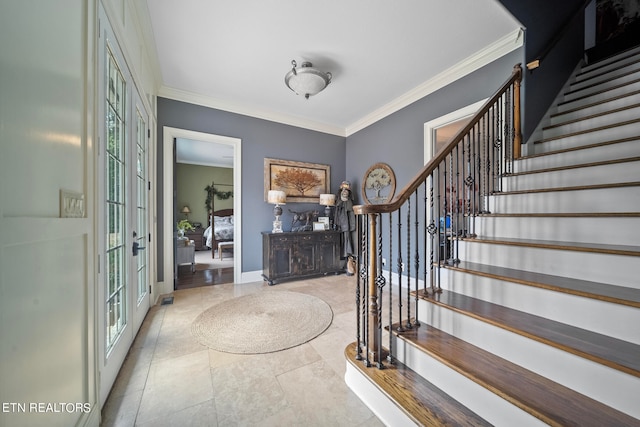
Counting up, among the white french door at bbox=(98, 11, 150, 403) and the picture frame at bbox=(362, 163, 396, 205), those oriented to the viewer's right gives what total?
1

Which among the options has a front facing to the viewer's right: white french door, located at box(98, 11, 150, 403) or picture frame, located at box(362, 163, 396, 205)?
the white french door

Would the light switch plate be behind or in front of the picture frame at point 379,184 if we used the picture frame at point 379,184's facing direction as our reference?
in front

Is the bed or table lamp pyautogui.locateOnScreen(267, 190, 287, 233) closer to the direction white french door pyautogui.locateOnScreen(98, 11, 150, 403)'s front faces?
the table lamp

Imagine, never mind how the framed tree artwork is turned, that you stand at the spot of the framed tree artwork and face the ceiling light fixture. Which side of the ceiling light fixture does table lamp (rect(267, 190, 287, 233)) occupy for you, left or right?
right

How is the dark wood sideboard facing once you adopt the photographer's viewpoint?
facing the viewer and to the right of the viewer

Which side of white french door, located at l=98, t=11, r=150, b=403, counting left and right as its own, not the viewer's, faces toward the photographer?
right

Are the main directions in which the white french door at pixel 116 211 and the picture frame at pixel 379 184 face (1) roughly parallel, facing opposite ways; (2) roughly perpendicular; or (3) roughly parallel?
roughly parallel, facing opposite ways

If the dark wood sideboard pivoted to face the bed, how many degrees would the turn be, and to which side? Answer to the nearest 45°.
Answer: approximately 180°

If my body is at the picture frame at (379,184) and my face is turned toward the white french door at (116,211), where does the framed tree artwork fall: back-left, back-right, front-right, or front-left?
front-right

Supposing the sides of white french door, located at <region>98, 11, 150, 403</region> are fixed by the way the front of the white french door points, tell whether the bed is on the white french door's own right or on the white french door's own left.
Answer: on the white french door's own left

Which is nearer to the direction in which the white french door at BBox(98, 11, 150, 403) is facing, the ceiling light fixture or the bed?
the ceiling light fixture

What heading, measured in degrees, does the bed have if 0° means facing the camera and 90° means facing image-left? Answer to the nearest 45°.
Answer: approximately 315°
